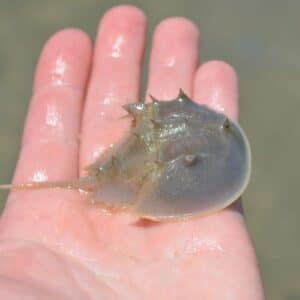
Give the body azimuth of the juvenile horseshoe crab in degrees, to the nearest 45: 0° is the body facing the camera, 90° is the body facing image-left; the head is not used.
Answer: approximately 270°
